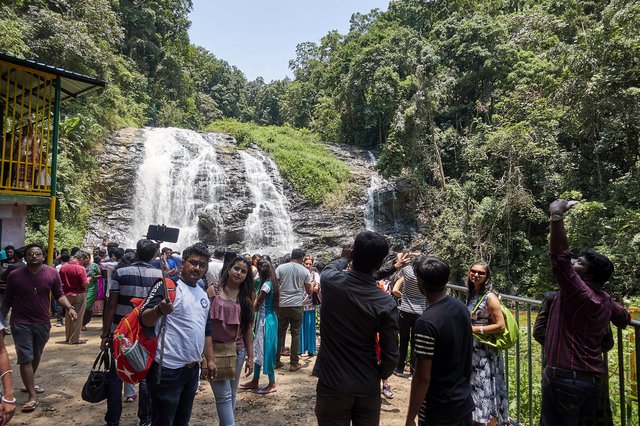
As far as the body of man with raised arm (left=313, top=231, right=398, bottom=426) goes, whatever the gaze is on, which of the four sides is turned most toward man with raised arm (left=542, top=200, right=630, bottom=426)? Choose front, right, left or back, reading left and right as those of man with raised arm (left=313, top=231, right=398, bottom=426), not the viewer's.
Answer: right

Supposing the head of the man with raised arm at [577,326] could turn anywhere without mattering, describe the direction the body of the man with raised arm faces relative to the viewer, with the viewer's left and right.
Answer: facing away from the viewer and to the left of the viewer

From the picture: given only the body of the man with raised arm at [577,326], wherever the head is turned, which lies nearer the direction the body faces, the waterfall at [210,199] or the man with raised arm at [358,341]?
the waterfall

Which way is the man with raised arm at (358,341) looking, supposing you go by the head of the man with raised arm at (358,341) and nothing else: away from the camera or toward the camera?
away from the camera

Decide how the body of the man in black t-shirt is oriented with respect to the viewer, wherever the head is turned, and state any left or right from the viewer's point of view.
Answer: facing away from the viewer and to the left of the viewer

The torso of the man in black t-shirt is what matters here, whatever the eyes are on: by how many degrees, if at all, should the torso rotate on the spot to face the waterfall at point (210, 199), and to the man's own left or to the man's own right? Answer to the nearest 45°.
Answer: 0° — they already face it

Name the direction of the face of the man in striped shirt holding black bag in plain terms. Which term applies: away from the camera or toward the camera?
away from the camera

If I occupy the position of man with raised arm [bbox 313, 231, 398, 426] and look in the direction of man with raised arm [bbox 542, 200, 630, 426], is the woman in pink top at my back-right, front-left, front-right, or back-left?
back-left

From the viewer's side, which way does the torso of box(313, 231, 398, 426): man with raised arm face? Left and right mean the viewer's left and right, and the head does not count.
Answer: facing away from the viewer
